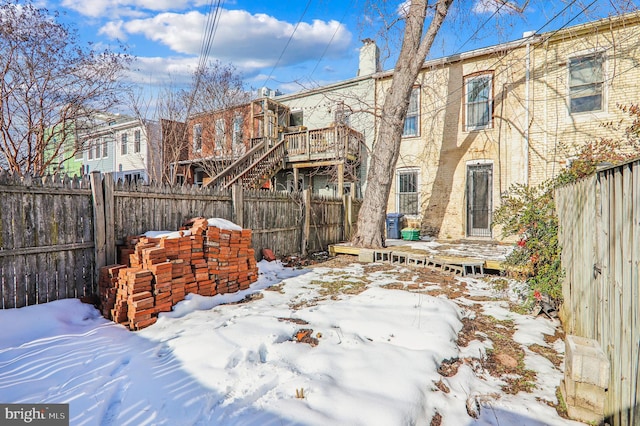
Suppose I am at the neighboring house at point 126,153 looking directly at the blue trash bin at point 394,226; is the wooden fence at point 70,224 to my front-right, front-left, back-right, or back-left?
front-right

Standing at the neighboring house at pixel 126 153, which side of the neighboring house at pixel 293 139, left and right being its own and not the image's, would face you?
left

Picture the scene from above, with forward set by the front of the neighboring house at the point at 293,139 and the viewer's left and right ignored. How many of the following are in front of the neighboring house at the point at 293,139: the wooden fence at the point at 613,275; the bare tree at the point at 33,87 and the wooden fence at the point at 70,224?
0

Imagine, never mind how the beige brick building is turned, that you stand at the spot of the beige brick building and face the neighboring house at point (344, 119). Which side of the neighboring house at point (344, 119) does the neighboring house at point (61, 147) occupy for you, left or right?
left

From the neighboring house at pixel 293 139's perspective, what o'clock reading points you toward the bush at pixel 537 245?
The bush is roughly at 4 o'clock from the neighboring house.

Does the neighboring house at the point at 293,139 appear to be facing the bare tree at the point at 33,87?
no

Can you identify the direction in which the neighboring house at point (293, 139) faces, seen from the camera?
facing away from the viewer and to the right of the viewer

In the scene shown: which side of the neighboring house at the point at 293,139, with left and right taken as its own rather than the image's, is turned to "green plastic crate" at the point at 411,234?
right

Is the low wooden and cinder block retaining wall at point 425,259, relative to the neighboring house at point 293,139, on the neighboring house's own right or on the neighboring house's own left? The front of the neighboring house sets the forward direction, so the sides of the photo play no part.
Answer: on the neighboring house's own right

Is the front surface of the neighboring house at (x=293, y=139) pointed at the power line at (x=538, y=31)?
no

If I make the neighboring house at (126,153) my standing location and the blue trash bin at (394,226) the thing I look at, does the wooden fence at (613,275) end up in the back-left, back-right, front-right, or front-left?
front-right

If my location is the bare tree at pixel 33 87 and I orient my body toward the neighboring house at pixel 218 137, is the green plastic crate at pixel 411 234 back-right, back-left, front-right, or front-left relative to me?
front-right

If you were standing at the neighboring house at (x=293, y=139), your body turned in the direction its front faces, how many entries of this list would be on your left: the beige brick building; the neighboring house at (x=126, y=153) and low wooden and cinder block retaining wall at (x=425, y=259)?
1

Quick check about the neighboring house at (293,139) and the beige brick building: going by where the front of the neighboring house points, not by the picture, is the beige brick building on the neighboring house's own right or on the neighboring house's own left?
on the neighboring house's own right

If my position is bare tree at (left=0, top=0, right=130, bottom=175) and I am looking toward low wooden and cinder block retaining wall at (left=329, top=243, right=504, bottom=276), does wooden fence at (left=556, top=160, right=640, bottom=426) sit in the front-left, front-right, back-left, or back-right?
front-right
